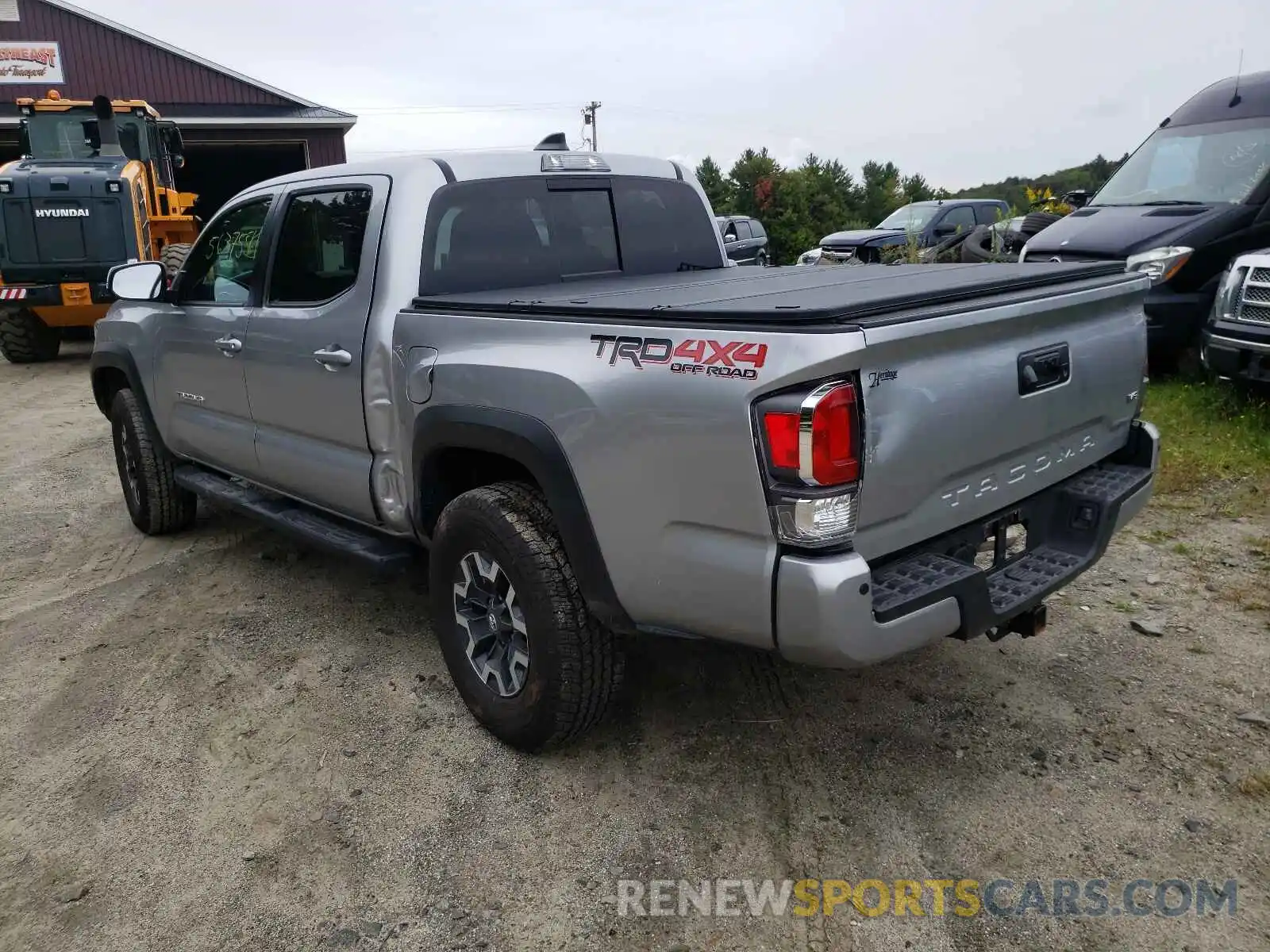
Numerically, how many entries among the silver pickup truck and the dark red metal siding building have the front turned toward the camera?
1

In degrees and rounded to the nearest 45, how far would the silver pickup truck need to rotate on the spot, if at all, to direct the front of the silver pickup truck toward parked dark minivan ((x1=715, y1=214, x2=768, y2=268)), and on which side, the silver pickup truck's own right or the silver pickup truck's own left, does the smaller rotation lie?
approximately 45° to the silver pickup truck's own right

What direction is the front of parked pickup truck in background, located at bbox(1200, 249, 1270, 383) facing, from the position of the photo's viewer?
facing the viewer and to the left of the viewer

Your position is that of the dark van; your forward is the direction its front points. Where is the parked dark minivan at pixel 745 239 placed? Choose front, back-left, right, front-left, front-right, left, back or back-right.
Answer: right

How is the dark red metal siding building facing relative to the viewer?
toward the camera

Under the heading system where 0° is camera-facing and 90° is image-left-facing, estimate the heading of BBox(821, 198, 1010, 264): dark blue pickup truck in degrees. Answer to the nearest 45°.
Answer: approximately 45°

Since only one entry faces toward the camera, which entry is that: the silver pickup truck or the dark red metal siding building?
the dark red metal siding building

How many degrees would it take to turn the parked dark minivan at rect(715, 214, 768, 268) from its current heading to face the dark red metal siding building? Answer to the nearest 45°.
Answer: approximately 45° to its right

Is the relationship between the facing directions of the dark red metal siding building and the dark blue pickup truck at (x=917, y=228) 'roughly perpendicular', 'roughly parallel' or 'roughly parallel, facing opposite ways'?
roughly perpendicular

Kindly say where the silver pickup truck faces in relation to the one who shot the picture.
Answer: facing away from the viewer and to the left of the viewer

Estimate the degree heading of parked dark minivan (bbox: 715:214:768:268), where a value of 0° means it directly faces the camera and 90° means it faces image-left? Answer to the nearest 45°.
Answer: approximately 45°

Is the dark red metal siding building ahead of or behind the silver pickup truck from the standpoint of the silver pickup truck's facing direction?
ahead

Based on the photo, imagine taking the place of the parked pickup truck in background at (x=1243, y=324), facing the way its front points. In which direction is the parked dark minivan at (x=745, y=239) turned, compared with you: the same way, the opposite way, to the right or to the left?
the same way

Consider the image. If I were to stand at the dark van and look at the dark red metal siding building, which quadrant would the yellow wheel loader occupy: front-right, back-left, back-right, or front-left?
front-left

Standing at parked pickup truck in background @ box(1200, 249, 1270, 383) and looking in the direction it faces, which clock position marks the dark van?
The dark van is roughly at 4 o'clock from the parked pickup truck in background.

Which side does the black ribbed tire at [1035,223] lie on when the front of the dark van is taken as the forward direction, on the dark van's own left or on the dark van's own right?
on the dark van's own right
